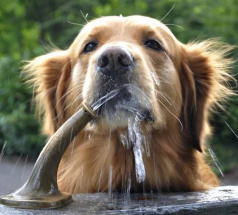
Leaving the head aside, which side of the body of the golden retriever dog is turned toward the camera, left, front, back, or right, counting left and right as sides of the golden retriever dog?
front
